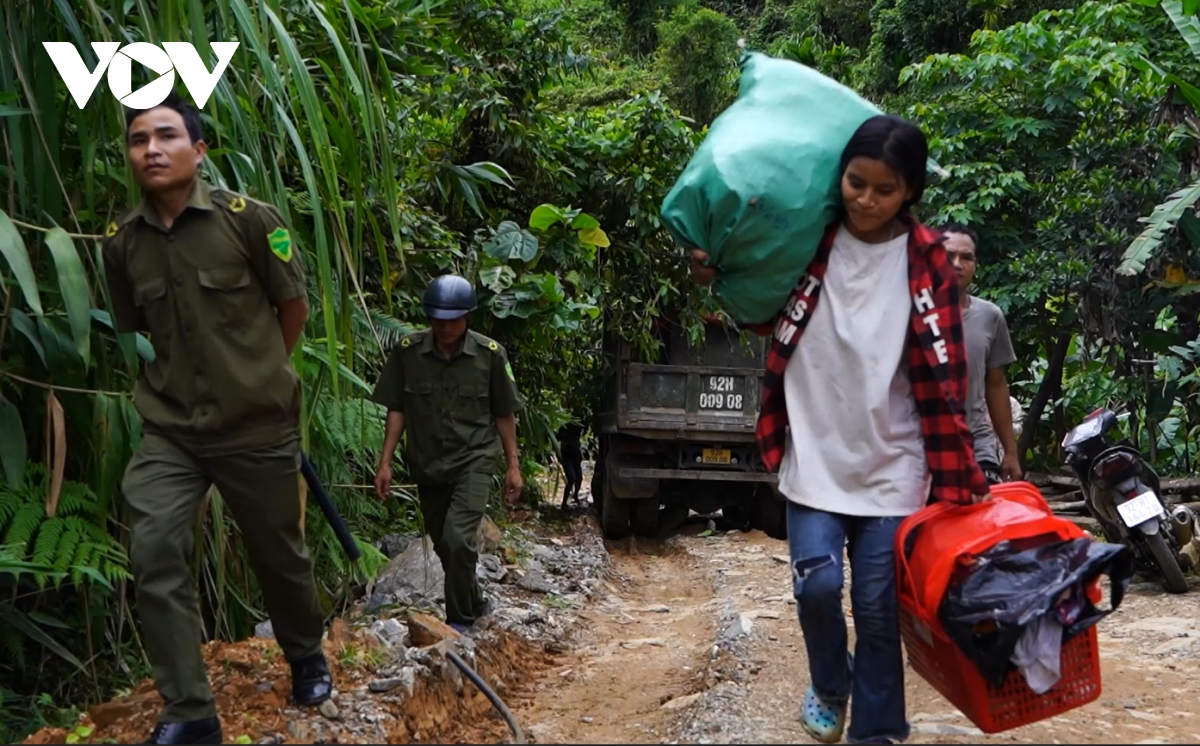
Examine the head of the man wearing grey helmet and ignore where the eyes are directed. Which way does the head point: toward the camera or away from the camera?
toward the camera

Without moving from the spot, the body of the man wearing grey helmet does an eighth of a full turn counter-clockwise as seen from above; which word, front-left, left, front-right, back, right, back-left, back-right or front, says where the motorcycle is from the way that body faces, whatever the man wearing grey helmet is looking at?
front-left

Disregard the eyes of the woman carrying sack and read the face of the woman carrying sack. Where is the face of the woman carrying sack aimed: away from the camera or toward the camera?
toward the camera

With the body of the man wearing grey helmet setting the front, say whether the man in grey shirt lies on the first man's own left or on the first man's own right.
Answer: on the first man's own left

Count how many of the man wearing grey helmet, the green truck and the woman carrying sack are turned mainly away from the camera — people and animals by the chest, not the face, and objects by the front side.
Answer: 1

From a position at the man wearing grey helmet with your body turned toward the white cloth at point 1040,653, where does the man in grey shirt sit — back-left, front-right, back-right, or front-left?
front-left

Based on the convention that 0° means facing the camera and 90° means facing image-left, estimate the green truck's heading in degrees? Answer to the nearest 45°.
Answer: approximately 180°

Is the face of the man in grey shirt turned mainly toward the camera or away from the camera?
toward the camera

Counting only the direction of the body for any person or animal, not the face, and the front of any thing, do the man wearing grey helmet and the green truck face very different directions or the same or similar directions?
very different directions

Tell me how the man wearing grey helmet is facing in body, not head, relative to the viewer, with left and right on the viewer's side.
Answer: facing the viewer

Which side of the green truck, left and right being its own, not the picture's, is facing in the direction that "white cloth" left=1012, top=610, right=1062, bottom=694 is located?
back

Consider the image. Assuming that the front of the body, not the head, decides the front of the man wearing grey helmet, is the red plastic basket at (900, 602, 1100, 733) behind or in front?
in front

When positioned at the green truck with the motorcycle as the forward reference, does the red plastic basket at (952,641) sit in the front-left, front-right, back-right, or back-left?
front-right

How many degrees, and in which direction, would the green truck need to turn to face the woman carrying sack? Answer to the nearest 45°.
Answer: approximately 180°

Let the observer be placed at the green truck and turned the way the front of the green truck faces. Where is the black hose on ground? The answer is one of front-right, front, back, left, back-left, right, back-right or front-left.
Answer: back
